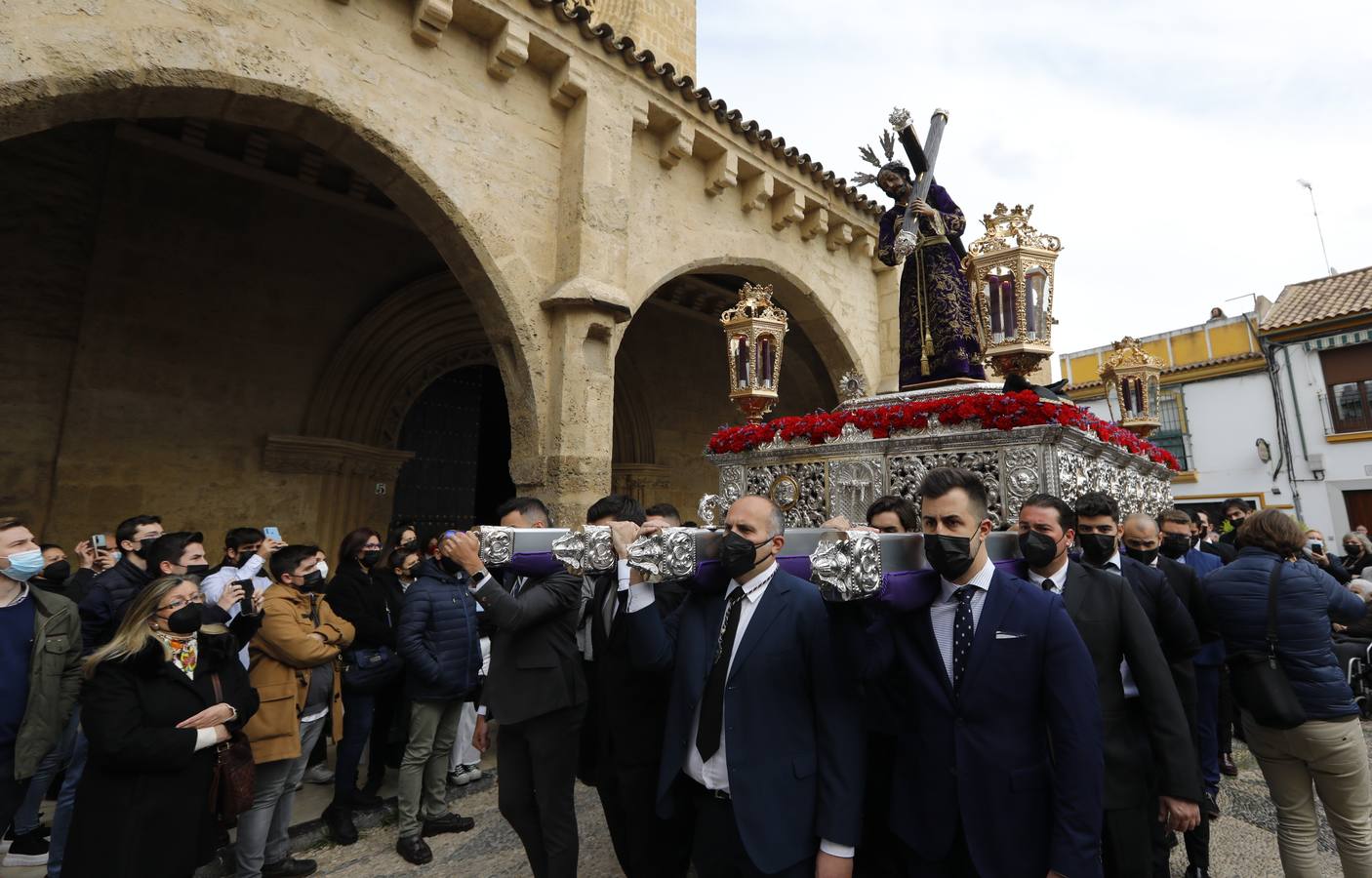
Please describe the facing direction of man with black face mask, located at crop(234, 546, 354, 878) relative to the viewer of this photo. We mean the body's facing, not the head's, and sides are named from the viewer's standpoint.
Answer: facing to the right of the viewer

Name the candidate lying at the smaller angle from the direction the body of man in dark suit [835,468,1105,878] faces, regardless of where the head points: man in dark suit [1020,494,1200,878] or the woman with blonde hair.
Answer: the woman with blonde hair

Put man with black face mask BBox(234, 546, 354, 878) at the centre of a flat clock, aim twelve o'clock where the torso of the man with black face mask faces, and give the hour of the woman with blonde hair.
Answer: The woman with blonde hair is roughly at 4 o'clock from the man with black face mask.

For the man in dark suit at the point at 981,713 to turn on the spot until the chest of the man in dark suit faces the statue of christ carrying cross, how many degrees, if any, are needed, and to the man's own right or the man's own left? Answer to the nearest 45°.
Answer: approximately 135° to the man's own right

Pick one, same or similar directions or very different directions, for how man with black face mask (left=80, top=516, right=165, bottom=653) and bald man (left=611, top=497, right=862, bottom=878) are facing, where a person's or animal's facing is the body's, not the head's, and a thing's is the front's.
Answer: very different directions

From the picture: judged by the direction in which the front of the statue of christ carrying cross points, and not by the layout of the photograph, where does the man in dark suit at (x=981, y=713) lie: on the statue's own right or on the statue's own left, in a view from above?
on the statue's own left

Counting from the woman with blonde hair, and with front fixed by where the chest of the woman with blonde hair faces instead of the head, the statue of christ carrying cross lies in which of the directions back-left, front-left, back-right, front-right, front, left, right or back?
front-left

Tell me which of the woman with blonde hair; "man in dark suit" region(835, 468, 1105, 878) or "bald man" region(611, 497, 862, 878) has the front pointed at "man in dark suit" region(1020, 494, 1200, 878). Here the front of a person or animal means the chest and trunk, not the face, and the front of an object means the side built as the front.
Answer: the woman with blonde hair

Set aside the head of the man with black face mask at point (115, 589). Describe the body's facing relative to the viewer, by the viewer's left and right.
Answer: facing to the right of the viewer

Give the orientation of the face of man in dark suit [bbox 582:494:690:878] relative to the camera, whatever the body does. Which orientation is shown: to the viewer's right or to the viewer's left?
to the viewer's left

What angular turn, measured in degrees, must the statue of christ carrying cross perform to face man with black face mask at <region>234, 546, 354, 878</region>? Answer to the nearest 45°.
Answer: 0° — it already faces them

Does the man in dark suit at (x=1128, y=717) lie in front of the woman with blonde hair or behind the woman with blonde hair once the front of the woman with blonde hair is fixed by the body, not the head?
in front

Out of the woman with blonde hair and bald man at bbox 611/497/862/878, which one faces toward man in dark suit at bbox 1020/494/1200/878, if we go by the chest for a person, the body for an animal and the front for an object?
the woman with blonde hair
